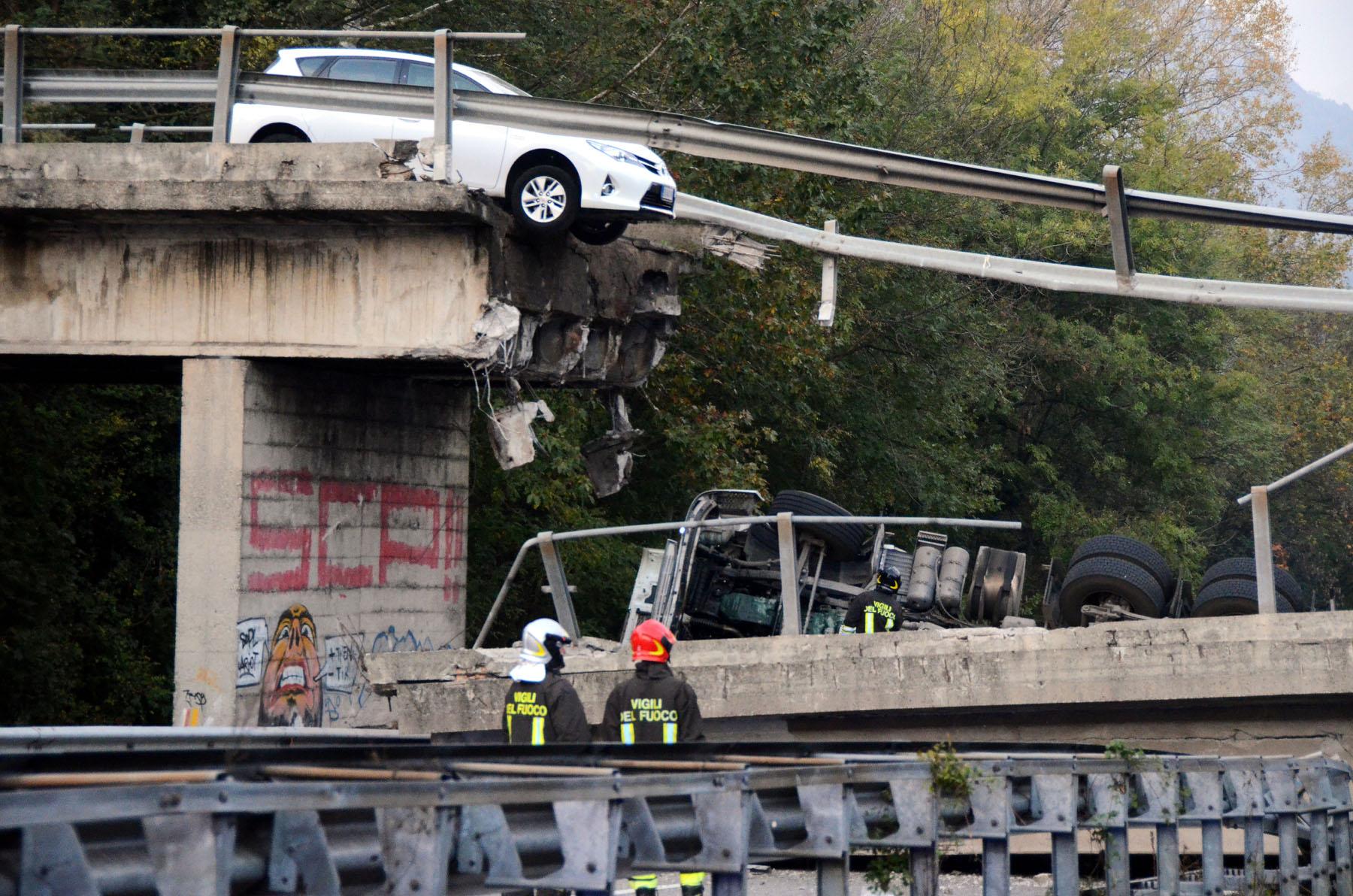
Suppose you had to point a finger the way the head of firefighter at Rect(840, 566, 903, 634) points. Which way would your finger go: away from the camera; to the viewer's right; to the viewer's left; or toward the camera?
away from the camera

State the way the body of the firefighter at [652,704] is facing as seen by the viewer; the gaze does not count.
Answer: away from the camera

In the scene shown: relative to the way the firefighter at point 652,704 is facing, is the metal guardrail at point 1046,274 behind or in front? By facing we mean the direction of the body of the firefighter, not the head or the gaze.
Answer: in front

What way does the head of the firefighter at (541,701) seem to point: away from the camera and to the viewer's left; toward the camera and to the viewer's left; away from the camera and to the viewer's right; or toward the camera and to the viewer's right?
away from the camera and to the viewer's right

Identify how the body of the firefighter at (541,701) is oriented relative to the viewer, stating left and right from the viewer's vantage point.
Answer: facing away from the viewer and to the right of the viewer

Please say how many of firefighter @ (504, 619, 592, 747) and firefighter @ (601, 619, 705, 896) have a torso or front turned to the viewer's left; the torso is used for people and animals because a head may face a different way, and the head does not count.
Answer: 0

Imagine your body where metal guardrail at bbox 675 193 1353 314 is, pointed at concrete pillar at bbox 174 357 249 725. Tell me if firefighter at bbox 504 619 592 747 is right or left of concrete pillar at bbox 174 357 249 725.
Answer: left

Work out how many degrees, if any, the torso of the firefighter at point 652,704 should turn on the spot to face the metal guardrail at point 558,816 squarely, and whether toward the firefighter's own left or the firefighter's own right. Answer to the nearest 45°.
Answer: approximately 180°

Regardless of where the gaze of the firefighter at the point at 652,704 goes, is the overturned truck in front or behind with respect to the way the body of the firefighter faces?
in front

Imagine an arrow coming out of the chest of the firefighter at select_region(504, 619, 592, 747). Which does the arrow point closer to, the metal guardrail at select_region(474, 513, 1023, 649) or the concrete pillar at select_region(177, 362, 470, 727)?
the metal guardrail
